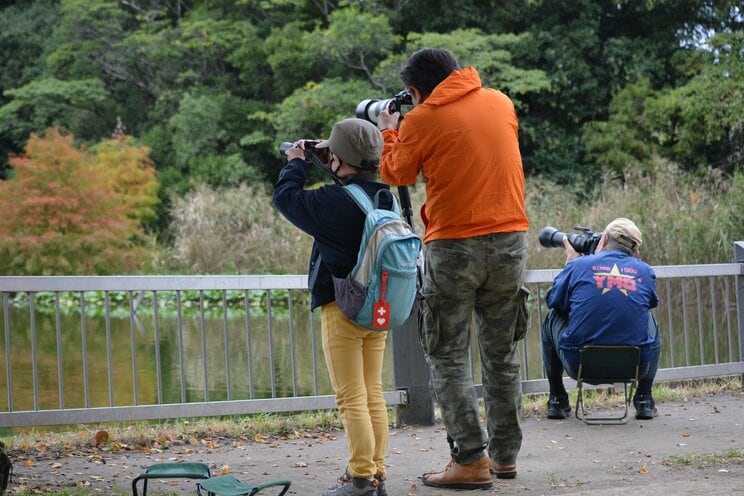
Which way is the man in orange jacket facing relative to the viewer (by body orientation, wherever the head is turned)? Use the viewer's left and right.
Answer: facing away from the viewer and to the left of the viewer

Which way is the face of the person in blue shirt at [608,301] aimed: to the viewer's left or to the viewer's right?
to the viewer's left

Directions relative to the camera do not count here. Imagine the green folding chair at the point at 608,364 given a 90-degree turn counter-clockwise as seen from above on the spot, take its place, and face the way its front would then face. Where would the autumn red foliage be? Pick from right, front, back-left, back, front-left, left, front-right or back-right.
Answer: front-right

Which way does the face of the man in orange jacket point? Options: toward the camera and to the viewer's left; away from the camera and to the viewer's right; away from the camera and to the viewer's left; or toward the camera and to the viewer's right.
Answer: away from the camera and to the viewer's left

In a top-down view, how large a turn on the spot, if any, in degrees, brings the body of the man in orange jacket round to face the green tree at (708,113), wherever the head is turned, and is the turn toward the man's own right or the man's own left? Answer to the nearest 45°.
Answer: approximately 45° to the man's own right

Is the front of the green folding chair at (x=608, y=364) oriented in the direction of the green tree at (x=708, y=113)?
yes

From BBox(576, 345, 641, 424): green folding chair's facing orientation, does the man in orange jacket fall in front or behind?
behind

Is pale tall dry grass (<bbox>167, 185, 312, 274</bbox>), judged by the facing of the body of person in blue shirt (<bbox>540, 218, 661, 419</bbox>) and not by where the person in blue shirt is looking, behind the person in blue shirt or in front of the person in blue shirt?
in front

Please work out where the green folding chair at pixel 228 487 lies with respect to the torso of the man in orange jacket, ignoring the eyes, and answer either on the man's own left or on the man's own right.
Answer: on the man's own left

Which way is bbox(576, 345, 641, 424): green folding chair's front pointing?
away from the camera

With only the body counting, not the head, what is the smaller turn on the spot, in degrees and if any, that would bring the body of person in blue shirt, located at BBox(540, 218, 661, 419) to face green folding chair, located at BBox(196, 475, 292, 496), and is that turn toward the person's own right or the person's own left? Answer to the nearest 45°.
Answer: approximately 135° to the person's own left

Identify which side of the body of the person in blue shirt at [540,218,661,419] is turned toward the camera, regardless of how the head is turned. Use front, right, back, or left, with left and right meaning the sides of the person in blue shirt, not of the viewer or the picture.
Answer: back

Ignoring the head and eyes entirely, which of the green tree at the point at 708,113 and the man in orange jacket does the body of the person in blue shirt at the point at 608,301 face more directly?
the green tree
